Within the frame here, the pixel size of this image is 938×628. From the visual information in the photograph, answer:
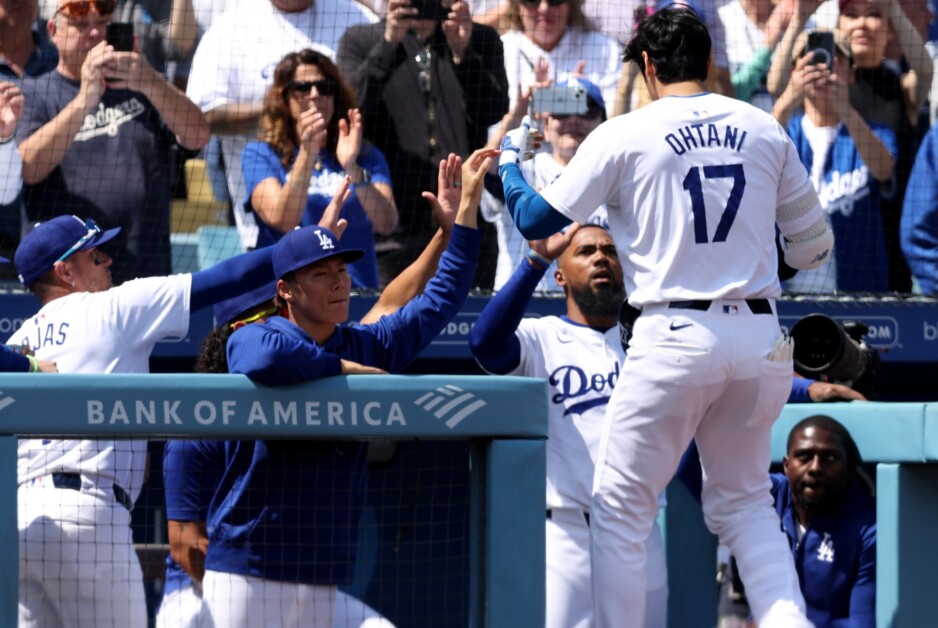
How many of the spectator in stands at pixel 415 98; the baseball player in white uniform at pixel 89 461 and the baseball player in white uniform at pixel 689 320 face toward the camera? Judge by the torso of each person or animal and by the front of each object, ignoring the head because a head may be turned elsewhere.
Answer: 1

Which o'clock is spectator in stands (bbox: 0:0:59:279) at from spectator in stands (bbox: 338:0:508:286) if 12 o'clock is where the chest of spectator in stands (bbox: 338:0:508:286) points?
spectator in stands (bbox: 0:0:59:279) is roughly at 3 o'clock from spectator in stands (bbox: 338:0:508:286).

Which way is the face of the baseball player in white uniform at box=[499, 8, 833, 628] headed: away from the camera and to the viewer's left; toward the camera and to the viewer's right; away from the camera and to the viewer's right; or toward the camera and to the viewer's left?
away from the camera and to the viewer's left

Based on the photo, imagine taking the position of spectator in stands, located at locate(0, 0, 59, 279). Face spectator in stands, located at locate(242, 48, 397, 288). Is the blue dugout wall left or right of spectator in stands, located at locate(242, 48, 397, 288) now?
right

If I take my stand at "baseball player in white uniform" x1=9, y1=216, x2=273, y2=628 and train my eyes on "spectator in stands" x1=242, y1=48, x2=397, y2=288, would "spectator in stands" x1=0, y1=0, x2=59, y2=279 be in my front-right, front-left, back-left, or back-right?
front-left

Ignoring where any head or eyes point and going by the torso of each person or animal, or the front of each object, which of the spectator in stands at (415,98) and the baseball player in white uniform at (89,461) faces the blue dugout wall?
the spectator in stands

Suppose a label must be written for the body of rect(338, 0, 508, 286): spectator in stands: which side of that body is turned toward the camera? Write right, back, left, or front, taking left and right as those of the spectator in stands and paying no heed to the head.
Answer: front

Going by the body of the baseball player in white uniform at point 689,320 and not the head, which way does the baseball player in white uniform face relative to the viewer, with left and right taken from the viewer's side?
facing away from the viewer and to the left of the viewer

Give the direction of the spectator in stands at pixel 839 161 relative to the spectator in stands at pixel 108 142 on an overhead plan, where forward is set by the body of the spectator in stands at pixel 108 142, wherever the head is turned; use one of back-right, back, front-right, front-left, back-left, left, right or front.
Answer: front-left

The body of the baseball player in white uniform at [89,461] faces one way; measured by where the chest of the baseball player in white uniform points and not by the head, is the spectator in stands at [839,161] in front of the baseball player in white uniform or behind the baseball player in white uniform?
in front

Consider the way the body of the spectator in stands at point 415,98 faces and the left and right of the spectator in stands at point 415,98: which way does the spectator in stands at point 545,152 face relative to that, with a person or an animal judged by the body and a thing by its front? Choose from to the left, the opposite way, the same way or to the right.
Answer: the same way

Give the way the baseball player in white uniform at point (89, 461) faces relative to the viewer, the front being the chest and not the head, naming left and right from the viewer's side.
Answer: facing away from the viewer and to the right of the viewer

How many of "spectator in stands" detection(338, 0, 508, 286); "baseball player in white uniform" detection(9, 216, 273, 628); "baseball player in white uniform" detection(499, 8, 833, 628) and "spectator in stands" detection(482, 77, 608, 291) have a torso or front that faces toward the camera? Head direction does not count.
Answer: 2

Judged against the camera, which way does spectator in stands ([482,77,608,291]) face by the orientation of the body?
toward the camera

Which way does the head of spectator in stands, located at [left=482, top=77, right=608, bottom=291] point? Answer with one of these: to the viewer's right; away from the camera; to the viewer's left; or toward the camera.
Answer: toward the camera

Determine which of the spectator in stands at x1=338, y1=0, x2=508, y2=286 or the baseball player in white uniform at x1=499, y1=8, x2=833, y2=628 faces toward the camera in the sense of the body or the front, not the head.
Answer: the spectator in stands

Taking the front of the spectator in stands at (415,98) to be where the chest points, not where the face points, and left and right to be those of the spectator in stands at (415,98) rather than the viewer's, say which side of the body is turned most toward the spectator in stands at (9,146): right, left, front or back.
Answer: right

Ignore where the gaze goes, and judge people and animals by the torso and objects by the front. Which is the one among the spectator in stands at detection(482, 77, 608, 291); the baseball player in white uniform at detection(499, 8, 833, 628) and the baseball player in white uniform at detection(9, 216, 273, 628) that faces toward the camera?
the spectator in stands
